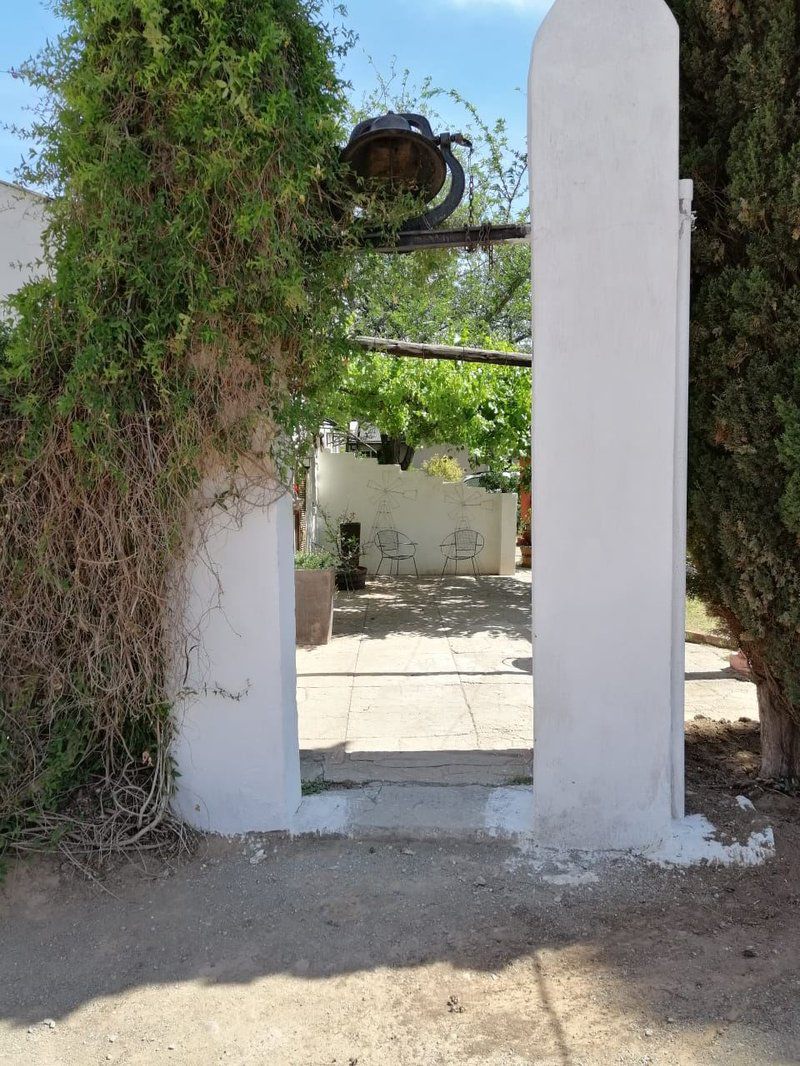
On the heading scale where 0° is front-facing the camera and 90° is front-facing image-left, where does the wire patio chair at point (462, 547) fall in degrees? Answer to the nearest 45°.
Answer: approximately 45°

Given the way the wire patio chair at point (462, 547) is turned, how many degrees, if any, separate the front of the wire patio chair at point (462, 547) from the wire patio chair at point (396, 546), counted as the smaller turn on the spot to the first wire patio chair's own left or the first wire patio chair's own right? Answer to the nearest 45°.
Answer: approximately 45° to the first wire patio chair's own right

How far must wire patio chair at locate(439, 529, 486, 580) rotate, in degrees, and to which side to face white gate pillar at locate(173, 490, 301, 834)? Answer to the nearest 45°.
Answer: approximately 45° to its left

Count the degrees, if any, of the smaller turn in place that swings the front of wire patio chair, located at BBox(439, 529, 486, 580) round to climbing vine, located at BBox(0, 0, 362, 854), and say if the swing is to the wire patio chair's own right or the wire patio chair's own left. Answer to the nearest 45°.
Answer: approximately 45° to the wire patio chair's own left

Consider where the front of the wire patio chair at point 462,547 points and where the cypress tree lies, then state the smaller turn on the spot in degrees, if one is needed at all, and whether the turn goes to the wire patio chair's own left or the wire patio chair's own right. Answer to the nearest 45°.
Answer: approximately 45° to the wire patio chair's own left
